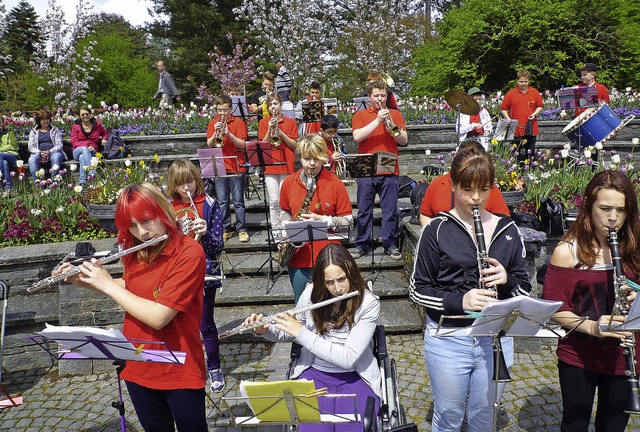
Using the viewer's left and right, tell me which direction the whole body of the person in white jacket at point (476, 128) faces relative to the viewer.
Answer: facing the viewer and to the left of the viewer

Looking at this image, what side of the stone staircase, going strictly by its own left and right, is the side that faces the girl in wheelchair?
front

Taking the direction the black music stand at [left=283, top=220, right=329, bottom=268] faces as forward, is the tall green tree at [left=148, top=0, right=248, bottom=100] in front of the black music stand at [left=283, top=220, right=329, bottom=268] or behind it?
in front

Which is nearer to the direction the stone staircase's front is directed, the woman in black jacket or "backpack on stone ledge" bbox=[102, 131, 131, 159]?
the woman in black jacket

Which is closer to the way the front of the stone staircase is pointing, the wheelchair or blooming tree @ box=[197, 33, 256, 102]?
the wheelchair

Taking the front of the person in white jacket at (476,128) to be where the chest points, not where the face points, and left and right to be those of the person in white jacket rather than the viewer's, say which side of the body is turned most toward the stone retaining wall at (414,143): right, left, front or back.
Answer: right

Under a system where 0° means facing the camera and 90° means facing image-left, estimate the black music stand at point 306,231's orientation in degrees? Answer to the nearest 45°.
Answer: approximately 180°

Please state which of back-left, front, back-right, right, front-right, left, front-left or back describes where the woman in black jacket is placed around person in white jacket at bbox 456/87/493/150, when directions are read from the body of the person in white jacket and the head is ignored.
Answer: front-left

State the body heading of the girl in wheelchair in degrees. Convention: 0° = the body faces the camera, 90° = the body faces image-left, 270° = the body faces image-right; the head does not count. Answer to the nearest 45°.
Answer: approximately 0°

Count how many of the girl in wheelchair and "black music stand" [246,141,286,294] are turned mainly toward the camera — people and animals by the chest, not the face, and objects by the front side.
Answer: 1
